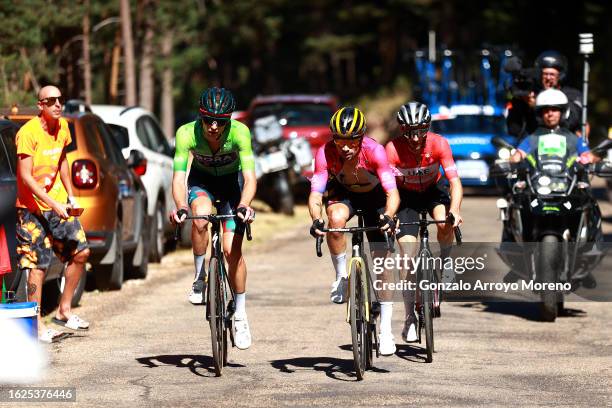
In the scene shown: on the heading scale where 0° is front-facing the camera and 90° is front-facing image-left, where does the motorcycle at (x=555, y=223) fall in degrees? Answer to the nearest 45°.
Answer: approximately 0°

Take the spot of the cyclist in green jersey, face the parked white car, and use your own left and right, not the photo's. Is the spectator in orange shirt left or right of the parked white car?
left

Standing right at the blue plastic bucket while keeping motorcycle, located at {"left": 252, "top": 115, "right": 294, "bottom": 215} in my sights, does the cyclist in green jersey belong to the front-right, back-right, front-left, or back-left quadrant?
front-right

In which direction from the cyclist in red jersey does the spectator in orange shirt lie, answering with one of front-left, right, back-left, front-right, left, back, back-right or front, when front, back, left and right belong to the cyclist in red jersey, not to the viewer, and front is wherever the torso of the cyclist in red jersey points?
right

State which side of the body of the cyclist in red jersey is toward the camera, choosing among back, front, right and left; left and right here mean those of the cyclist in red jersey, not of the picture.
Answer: front

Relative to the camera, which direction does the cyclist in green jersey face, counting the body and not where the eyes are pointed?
toward the camera

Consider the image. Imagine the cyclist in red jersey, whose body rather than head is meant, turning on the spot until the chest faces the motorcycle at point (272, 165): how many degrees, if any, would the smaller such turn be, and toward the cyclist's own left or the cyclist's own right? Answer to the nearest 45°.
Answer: approximately 180°

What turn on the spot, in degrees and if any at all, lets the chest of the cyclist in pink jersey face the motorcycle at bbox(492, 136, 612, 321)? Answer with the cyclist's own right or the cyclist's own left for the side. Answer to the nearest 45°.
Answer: approximately 135° to the cyclist's own left

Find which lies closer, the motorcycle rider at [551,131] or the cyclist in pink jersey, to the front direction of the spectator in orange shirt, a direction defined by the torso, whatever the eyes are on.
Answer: the cyclist in pink jersey
